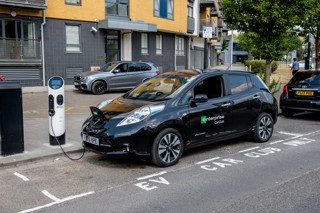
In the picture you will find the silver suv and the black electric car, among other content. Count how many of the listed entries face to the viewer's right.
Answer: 0

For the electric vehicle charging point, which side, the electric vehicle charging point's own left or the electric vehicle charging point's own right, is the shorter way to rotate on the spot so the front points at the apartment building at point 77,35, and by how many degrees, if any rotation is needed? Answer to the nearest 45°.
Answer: approximately 180°

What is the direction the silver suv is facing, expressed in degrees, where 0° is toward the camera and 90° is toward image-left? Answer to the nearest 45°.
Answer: approximately 45°

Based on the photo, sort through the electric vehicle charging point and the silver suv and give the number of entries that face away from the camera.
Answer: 0

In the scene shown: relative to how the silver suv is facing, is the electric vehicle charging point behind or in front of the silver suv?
in front

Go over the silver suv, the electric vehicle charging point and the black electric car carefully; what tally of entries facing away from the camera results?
0

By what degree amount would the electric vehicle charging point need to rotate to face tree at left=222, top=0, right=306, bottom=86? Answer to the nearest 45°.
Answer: approximately 135° to its left

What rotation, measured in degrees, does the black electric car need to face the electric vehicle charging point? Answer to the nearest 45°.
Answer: approximately 45° to its right

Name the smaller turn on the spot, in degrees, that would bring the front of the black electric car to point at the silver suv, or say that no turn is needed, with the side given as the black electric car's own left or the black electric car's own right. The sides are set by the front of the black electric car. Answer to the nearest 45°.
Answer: approximately 135° to the black electric car's own right

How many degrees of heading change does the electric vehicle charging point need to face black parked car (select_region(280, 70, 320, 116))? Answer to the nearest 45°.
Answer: approximately 90° to its left

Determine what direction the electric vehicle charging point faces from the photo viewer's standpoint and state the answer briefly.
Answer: facing the viewer
